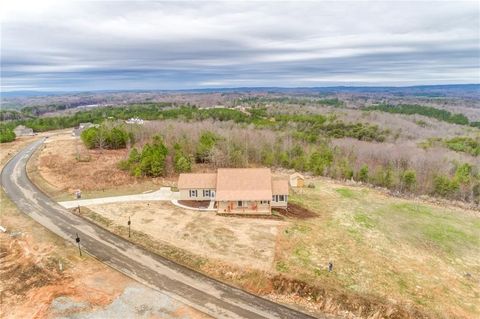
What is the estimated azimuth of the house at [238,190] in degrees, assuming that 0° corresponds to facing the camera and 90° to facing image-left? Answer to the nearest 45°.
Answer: approximately 0°

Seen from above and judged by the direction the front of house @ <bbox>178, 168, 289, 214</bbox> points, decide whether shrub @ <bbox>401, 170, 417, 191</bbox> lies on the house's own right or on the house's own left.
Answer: on the house's own left
